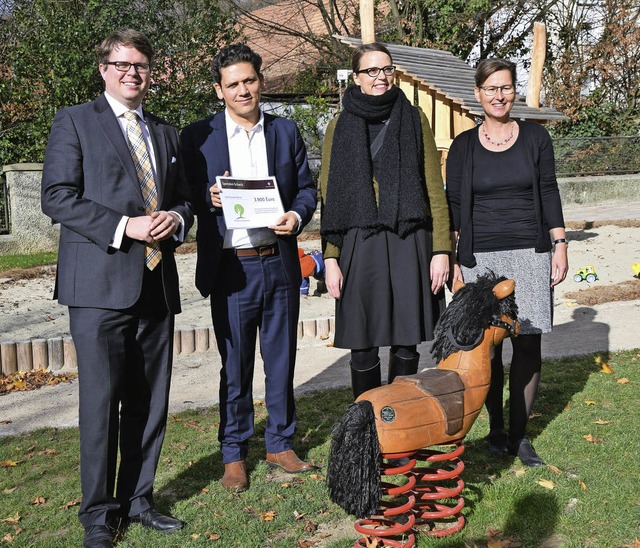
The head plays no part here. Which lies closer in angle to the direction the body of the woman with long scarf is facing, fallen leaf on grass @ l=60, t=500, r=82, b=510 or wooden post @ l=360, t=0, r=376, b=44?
the fallen leaf on grass

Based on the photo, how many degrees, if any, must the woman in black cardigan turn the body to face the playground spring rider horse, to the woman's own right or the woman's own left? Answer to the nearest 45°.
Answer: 0° — they already face it

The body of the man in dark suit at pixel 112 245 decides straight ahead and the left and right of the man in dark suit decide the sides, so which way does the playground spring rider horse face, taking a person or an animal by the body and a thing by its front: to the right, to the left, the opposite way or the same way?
to the left

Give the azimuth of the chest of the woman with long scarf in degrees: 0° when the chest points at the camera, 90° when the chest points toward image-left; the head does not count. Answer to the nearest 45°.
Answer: approximately 0°

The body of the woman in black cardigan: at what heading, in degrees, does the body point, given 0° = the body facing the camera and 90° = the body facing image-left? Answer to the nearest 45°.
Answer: approximately 0°

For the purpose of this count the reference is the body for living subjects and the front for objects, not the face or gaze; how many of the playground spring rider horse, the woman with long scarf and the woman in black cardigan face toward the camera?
2

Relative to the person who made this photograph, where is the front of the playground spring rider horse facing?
facing away from the viewer and to the right of the viewer
